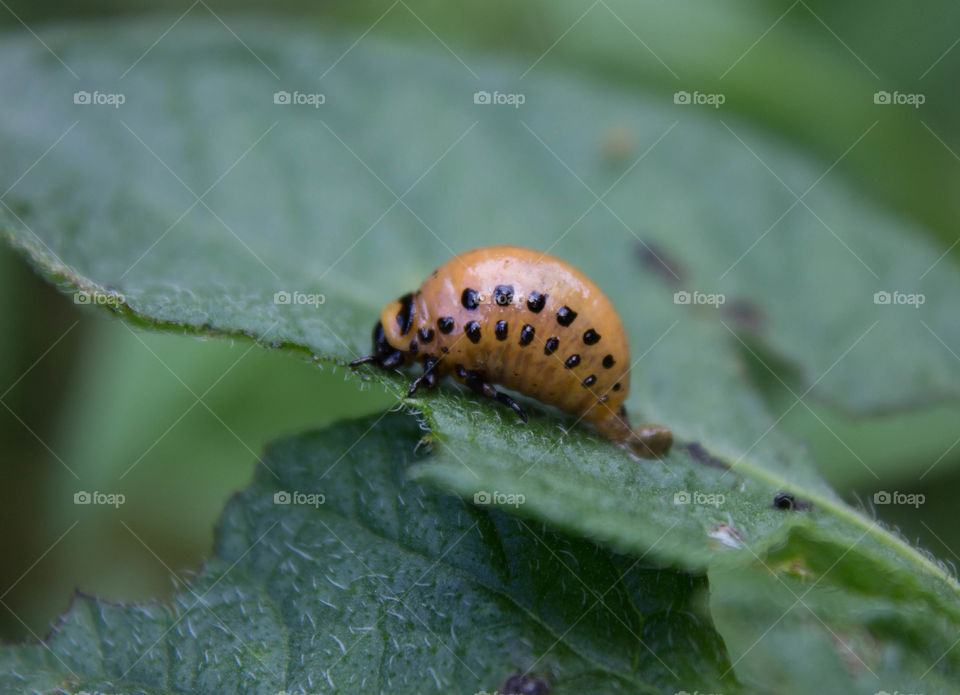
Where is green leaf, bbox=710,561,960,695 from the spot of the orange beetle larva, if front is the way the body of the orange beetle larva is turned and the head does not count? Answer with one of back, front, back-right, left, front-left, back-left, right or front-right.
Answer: back-left

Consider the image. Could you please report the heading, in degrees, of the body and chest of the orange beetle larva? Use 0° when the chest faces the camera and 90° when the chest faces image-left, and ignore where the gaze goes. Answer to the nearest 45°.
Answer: approximately 90°

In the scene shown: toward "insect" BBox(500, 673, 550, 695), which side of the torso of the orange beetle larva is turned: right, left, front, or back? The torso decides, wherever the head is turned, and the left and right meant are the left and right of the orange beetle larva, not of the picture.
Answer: left

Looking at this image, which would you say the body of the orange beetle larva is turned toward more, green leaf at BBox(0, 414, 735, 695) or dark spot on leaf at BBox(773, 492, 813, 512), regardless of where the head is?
the green leaf
